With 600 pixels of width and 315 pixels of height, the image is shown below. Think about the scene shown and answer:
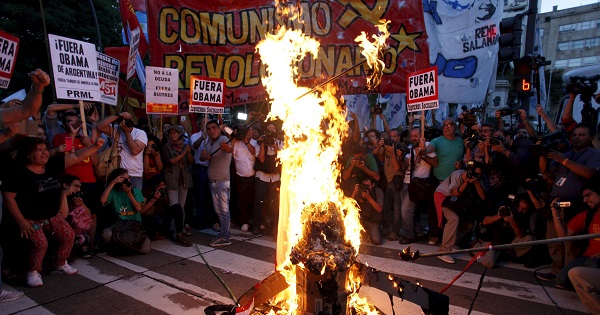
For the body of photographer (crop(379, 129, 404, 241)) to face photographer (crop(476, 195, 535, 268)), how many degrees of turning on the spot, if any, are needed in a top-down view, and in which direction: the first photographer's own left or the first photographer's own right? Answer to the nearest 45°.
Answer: approximately 90° to the first photographer's own left

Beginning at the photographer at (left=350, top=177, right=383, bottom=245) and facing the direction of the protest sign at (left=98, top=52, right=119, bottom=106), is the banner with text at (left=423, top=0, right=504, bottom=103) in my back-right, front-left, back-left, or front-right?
back-right

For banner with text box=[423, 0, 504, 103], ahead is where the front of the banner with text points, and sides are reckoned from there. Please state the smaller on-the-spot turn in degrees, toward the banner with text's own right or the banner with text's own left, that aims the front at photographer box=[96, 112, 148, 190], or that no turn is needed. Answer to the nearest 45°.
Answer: approximately 45° to the banner with text's own right

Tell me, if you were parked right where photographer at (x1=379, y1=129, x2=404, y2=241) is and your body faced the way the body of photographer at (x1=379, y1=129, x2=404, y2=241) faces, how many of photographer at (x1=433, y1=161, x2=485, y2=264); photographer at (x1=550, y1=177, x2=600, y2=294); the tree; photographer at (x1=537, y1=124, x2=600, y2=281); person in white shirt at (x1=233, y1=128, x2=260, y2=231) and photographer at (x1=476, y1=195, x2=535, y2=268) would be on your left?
4

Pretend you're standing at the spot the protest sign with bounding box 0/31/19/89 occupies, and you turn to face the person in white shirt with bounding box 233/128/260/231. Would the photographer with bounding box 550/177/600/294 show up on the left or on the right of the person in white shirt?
right

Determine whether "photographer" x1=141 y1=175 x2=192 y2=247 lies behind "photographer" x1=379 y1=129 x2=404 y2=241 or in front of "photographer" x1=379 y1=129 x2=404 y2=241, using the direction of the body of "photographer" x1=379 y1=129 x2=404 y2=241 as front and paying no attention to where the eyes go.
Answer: in front

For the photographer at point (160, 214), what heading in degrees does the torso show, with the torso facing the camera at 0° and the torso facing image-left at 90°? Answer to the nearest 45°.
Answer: approximately 315°

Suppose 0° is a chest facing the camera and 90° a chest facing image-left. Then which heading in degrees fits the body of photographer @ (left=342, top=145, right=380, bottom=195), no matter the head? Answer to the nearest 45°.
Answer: approximately 0°

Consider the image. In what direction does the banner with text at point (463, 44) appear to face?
toward the camera

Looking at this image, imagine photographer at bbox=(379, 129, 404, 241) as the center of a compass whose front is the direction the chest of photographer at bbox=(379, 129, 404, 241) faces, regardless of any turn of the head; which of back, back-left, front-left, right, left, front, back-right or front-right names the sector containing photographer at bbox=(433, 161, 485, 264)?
left

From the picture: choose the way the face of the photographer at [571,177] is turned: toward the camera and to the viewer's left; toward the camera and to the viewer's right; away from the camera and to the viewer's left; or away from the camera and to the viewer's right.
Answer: toward the camera and to the viewer's left

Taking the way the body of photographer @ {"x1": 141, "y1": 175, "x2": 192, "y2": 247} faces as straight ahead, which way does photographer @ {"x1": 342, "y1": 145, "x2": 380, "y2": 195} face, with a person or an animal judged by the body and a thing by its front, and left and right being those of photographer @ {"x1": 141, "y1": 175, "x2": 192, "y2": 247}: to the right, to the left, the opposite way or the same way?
to the right

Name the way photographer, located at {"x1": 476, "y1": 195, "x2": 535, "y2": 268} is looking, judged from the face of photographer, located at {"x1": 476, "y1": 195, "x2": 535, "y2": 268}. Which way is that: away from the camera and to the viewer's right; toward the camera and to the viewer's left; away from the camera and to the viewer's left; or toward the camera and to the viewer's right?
toward the camera and to the viewer's left

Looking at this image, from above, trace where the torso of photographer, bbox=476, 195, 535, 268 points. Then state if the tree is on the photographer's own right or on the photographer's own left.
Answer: on the photographer's own right

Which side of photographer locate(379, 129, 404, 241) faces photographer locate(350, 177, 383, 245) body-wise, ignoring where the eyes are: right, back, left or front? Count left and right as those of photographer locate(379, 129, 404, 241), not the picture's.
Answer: front

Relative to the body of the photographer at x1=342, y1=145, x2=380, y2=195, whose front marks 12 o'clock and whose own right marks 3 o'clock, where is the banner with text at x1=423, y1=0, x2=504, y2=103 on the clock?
The banner with text is roughly at 7 o'clock from the photographer.

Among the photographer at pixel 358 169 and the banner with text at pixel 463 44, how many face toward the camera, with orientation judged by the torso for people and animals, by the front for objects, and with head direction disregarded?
2
